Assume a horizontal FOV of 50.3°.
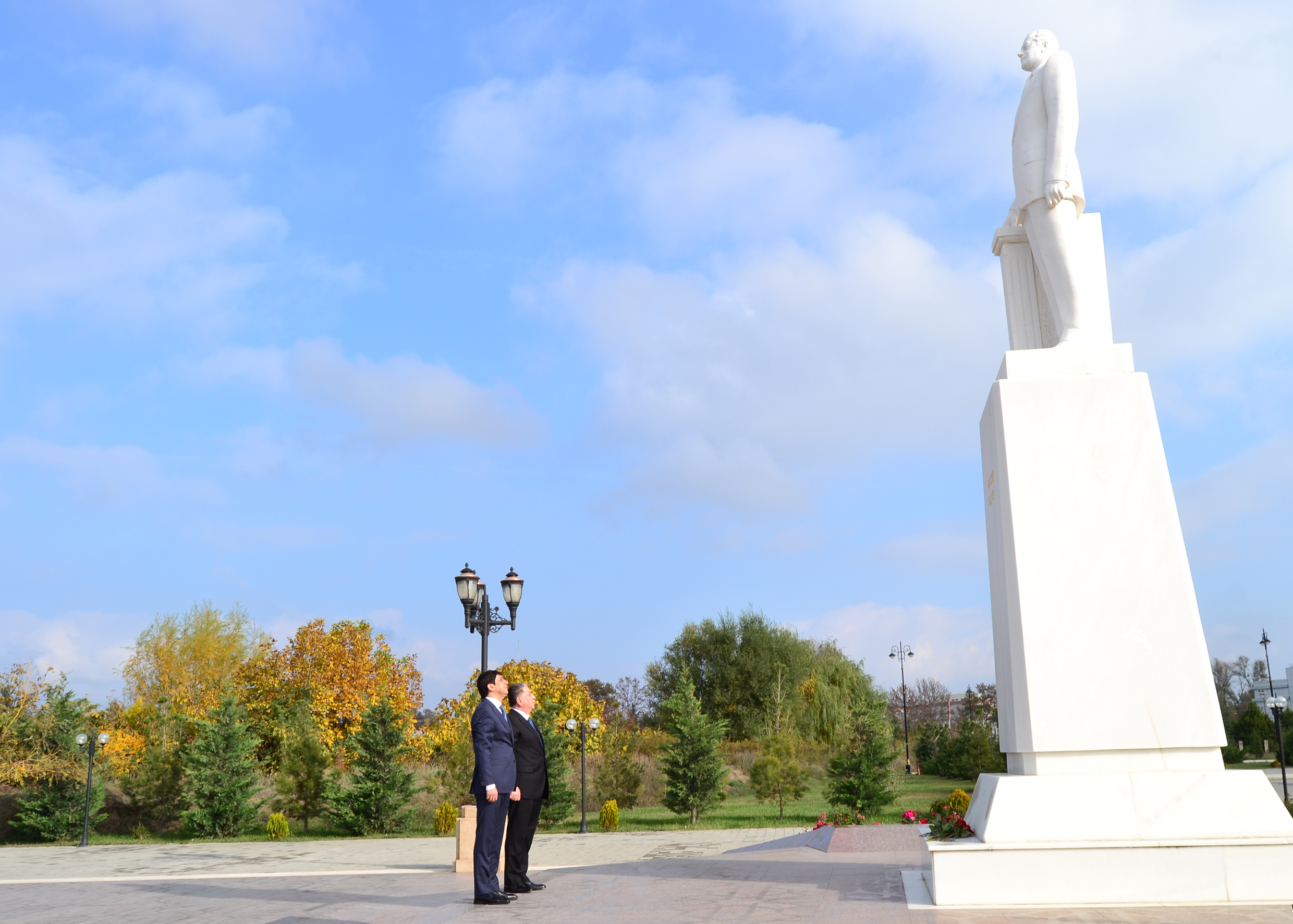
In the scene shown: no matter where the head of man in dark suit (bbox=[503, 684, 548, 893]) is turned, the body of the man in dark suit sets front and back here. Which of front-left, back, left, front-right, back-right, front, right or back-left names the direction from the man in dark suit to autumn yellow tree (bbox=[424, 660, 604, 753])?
left

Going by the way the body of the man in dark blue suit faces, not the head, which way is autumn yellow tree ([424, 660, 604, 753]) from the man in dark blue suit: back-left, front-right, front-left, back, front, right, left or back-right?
left

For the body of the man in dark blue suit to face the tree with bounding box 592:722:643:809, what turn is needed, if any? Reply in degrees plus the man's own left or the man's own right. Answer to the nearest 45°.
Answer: approximately 90° to the man's own left

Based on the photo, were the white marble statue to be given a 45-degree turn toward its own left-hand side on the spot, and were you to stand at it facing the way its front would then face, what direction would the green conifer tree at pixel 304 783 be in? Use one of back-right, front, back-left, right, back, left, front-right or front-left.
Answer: right

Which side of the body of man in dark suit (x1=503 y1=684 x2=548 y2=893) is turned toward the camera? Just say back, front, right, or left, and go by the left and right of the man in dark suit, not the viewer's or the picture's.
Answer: right

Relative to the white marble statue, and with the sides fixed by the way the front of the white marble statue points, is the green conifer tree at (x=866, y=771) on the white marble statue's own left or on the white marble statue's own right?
on the white marble statue's own right

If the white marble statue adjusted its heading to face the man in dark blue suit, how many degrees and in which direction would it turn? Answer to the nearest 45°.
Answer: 0° — it already faces them

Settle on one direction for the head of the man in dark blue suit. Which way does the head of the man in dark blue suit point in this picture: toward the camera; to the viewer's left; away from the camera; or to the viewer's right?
to the viewer's right

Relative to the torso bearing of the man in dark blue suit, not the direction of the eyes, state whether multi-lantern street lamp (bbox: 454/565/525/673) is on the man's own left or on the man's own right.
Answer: on the man's own left

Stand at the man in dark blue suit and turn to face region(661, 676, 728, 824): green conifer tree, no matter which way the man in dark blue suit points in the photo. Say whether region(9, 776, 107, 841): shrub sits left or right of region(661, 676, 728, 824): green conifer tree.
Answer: left

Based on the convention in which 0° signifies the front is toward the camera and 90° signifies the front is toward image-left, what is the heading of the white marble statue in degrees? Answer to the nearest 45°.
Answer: approximately 90°

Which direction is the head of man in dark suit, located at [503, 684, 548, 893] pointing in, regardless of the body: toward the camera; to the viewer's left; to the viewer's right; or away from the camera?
to the viewer's right

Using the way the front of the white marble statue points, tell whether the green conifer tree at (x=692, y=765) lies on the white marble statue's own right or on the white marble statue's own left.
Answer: on the white marble statue's own right

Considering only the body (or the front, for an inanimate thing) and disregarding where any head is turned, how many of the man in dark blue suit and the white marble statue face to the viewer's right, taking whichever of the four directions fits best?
1

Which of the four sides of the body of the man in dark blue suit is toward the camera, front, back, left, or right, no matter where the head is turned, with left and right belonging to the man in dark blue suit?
right
